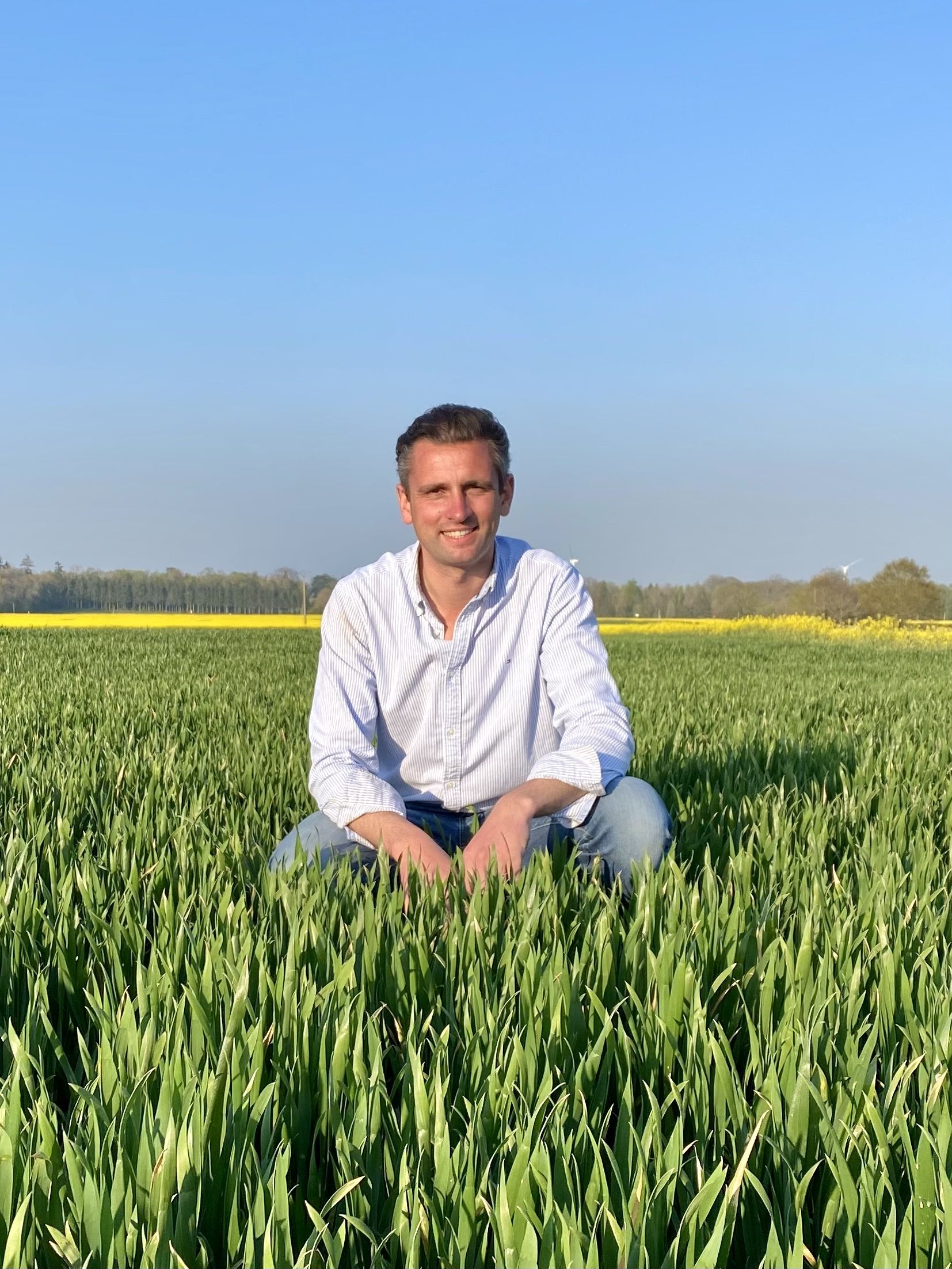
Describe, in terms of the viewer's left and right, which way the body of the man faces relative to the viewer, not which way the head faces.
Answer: facing the viewer
